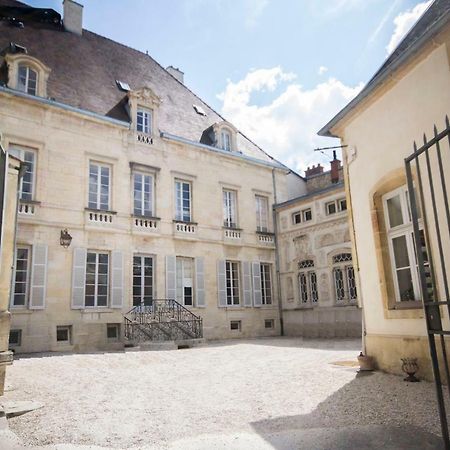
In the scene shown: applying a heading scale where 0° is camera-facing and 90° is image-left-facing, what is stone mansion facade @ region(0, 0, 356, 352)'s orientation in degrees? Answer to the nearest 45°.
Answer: approximately 315°
